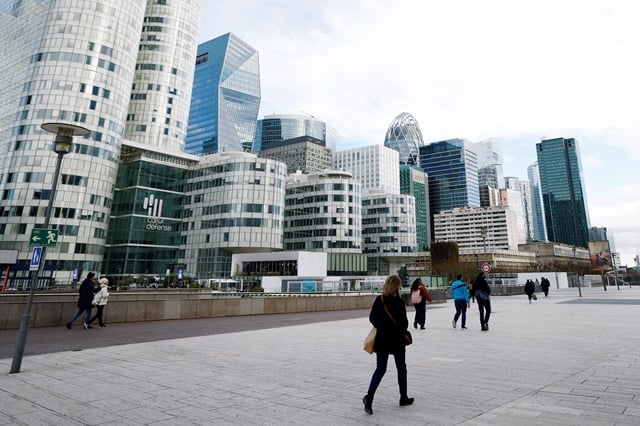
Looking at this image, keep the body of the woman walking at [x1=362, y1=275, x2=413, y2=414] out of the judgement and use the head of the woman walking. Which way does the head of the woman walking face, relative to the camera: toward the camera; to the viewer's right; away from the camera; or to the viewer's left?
away from the camera

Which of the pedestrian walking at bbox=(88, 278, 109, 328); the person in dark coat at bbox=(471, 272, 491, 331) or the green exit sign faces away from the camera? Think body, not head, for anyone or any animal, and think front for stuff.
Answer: the person in dark coat

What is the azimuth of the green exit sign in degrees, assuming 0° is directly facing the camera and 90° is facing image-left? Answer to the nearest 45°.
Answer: approximately 0°

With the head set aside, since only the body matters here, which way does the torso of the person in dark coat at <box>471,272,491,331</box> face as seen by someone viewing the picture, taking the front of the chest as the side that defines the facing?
away from the camera

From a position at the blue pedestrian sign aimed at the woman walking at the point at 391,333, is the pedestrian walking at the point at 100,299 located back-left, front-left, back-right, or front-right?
back-left

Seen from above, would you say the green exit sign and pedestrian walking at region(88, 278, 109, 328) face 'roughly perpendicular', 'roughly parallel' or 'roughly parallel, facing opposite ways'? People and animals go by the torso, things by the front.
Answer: roughly perpendicular
